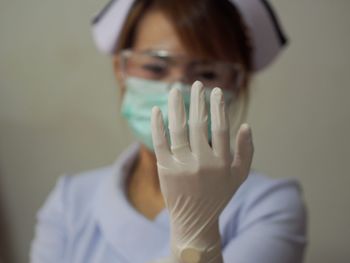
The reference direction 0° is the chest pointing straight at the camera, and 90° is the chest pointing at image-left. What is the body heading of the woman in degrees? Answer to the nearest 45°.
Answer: approximately 0°
